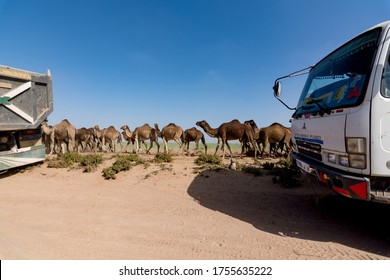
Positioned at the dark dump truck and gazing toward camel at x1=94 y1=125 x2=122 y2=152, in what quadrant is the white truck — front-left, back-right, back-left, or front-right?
back-right

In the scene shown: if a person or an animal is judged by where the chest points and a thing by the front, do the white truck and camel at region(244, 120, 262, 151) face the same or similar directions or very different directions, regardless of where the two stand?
same or similar directions

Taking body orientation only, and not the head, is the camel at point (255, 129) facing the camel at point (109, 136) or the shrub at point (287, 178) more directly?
the camel

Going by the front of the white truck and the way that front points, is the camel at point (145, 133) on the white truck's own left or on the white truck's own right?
on the white truck's own right

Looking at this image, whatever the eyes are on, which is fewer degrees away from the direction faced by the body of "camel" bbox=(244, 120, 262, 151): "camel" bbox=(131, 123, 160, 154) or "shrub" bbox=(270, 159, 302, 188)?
the camel

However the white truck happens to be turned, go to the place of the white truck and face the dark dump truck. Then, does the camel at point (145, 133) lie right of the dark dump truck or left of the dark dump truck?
right

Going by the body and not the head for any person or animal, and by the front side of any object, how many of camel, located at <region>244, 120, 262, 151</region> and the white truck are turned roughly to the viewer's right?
0

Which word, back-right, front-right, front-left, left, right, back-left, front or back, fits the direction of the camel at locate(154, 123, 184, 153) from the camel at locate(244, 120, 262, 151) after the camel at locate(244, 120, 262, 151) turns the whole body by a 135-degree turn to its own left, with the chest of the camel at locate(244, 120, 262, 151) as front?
back-right

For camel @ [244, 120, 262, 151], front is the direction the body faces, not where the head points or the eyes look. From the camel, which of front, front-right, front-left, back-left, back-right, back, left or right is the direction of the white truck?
left

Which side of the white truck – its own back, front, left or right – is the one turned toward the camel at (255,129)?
right

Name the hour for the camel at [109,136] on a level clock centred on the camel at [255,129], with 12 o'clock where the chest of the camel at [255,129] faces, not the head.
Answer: the camel at [109,136] is roughly at 12 o'clock from the camel at [255,129].

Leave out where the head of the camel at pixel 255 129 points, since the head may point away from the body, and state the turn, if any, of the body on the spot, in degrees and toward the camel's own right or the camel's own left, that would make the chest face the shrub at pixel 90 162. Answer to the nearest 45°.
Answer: approximately 45° to the camel's own left

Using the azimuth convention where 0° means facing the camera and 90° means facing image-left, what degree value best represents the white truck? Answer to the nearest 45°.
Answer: approximately 45°

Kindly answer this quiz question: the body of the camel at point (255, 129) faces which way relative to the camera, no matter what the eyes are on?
to the viewer's left

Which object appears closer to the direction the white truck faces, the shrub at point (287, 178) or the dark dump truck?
the dark dump truck

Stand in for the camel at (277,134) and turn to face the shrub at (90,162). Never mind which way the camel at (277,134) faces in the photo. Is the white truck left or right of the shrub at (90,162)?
left

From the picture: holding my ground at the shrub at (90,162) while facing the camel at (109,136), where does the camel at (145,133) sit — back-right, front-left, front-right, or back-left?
front-right
